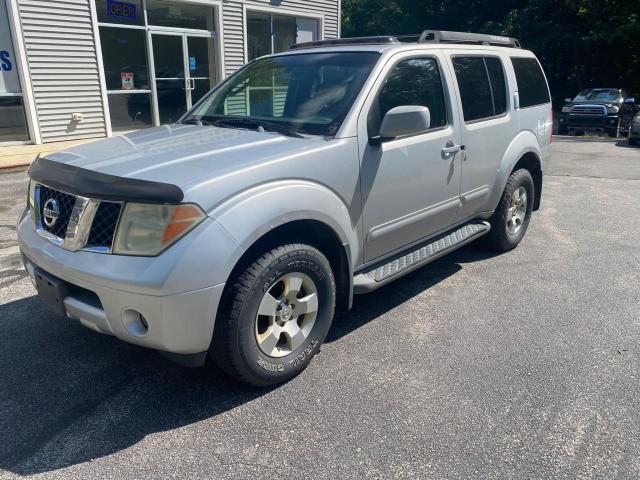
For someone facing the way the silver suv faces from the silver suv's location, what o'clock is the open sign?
The open sign is roughly at 4 o'clock from the silver suv.

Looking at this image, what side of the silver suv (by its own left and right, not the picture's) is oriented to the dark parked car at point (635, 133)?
back

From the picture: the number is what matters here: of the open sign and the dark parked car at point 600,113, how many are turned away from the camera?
0

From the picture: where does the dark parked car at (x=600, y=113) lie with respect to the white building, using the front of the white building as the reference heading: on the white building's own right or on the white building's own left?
on the white building's own left

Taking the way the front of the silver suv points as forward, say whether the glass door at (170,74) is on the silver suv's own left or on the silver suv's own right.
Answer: on the silver suv's own right

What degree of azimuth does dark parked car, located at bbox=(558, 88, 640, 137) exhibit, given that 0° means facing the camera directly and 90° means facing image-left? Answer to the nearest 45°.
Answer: approximately 45°

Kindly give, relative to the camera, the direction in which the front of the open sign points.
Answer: facing the viewer and to the right of the viewer

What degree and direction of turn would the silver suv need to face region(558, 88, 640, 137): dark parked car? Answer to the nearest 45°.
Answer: approximately 180°

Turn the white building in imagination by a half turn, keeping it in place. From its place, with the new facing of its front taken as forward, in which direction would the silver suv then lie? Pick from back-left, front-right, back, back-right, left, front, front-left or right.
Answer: back-left

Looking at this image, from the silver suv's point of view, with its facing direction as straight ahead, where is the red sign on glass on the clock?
The red sign on glass is roughly at 4 o'clock from the silver suv.

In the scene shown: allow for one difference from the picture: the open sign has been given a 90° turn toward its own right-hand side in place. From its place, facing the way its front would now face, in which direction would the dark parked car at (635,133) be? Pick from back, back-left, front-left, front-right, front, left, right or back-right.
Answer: back-left

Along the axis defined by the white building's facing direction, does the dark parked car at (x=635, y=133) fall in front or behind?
in front
